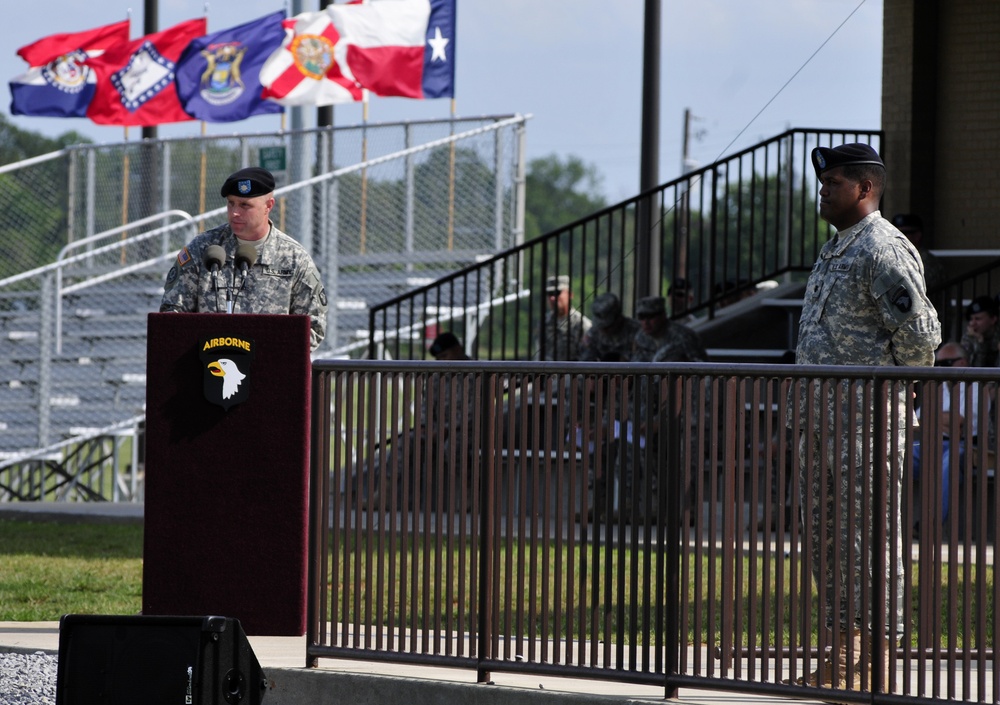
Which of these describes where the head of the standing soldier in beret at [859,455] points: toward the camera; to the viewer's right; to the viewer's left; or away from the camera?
to the viewer's left

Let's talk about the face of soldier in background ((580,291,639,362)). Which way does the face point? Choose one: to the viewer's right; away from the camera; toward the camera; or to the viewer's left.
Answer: toward the camera

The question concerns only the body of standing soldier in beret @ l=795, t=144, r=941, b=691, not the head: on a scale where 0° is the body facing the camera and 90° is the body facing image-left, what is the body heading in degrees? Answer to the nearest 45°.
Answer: approximately 90°

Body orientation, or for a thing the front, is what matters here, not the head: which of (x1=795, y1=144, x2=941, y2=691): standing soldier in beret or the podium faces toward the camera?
the podium

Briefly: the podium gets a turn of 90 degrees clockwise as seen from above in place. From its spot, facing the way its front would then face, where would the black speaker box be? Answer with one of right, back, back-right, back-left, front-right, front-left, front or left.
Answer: left

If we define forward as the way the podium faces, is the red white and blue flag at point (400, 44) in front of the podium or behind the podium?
behind

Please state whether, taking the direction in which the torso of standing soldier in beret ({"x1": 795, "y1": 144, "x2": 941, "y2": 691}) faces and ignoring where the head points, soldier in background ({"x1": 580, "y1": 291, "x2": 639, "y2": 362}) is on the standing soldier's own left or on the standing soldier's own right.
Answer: on the standing soldier's own right
